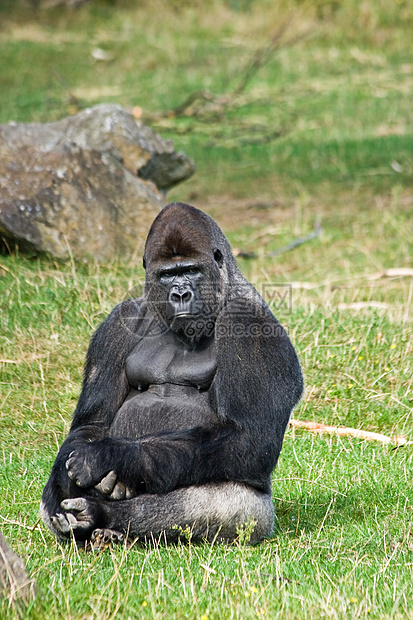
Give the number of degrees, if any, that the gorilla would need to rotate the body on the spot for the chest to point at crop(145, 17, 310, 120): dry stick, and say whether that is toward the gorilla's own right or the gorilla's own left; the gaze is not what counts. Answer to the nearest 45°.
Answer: approximately 135° to the gorilla's own right

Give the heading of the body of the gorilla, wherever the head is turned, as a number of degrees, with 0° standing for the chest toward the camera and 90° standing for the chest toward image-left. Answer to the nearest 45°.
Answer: approximately 45°

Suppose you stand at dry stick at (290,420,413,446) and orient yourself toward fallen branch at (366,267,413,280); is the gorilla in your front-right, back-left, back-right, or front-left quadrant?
back-left

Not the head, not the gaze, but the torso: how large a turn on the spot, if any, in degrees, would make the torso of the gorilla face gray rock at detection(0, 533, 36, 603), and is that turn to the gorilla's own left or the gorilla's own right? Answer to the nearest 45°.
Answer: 0° — it already faces it

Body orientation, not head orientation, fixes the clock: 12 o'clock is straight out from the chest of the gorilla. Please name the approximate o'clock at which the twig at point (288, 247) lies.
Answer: The twig is roughly at 5 o'clock from the gorilla.

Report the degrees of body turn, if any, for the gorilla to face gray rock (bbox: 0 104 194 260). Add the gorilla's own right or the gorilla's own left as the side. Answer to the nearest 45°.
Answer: approximately 135° to the gorilla's own right

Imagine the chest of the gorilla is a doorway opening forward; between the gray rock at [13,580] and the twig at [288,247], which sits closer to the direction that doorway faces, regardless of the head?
the gray rock

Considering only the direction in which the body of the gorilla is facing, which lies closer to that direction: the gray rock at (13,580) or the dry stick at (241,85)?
the gray rock

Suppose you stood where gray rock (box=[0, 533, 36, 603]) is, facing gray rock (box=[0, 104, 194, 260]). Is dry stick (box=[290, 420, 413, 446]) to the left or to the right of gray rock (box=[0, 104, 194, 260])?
right

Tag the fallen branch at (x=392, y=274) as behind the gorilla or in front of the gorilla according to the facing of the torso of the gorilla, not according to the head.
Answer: behind
